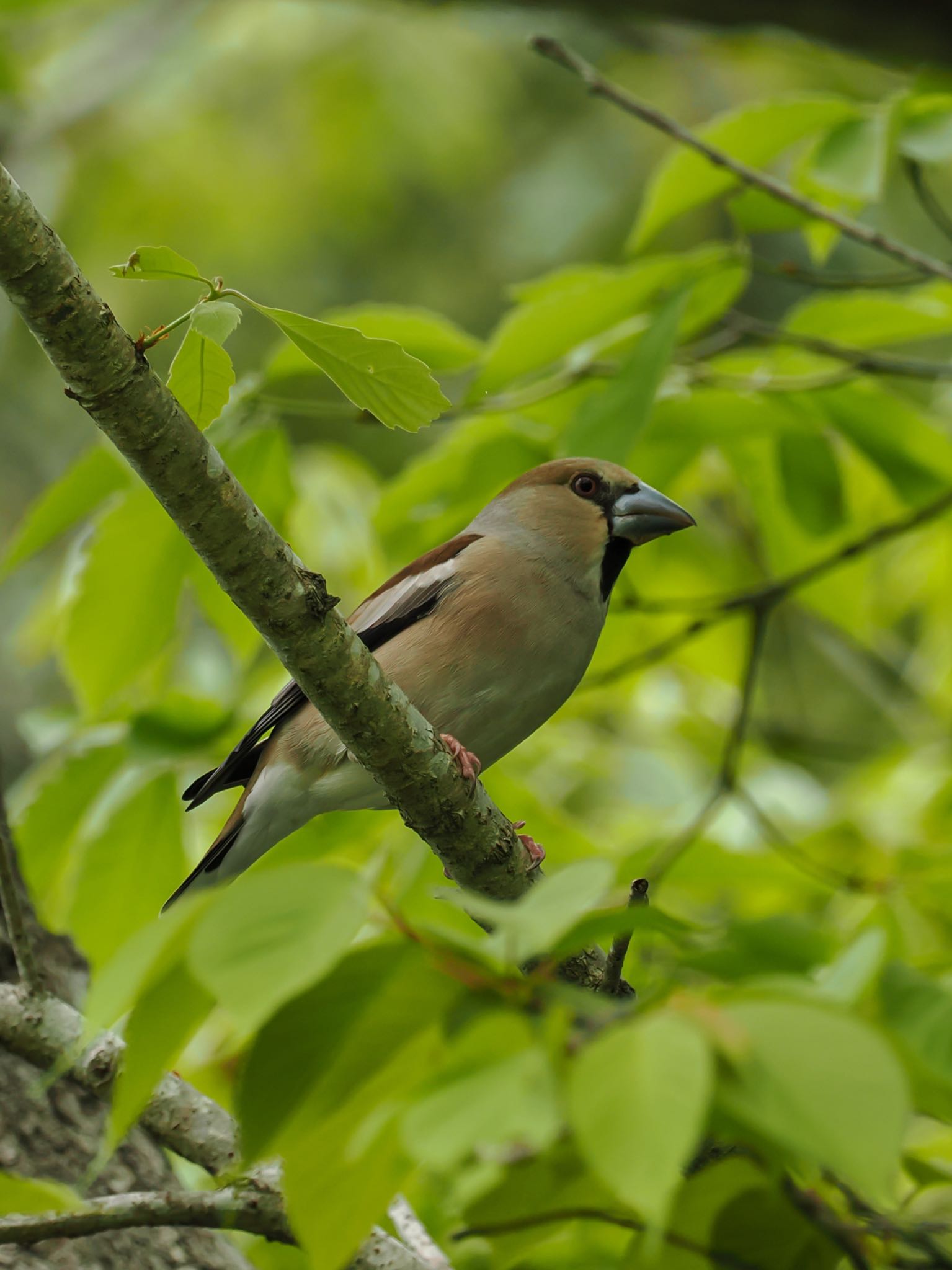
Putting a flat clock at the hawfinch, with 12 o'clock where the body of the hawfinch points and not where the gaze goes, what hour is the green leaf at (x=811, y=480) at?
The green leaf is roughly at 12 o'clock from the hawfinch.

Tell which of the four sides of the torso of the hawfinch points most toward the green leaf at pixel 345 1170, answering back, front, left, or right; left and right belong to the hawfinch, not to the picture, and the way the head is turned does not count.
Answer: right

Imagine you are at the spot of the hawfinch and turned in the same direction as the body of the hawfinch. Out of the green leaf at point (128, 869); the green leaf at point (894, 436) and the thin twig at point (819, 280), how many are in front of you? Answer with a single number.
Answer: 2

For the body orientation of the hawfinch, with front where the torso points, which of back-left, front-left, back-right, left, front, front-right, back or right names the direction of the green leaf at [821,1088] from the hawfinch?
right

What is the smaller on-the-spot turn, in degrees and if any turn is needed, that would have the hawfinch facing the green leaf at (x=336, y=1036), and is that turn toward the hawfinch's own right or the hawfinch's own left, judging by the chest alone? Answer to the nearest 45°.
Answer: approximately 90° to the hawfinch's own right

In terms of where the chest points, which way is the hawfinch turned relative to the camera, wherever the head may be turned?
to the viewer's right

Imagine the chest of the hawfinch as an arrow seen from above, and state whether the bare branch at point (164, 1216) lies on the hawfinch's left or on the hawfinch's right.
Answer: on the hawfinch's right

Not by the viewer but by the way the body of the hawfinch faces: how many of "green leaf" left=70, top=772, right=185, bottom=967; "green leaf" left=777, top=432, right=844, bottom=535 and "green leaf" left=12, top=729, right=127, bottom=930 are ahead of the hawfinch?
1

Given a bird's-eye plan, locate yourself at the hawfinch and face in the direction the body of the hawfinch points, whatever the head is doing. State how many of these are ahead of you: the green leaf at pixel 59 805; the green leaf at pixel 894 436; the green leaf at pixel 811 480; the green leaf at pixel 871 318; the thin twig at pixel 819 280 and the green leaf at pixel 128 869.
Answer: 4

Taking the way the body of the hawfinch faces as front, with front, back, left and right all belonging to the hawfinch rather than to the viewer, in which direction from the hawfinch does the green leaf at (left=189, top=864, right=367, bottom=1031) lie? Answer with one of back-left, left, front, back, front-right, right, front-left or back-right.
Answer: right

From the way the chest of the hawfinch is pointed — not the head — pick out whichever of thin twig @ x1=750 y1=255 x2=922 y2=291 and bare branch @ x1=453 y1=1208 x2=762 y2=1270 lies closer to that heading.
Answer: the thin twig
